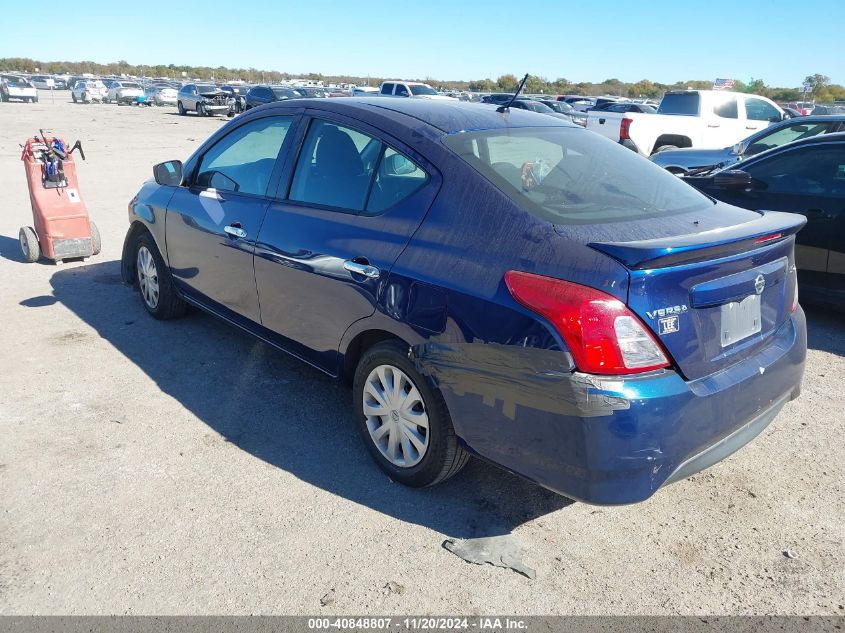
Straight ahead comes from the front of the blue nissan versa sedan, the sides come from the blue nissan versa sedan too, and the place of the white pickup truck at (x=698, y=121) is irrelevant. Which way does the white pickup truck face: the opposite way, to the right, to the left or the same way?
to the right

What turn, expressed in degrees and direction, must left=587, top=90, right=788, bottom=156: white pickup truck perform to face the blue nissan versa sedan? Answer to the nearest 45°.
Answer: approximately 135° to its right

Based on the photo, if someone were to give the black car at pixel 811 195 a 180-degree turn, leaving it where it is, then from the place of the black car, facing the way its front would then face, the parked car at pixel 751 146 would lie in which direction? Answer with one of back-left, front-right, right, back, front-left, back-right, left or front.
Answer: left

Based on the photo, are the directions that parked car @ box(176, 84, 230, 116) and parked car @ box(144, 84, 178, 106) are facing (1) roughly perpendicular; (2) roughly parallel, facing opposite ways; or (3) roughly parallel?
roughly parallel

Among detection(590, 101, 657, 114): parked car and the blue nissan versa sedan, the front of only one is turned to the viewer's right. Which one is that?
the parked car

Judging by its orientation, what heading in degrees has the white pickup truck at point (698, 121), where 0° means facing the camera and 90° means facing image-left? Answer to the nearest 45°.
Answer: approximately 225°

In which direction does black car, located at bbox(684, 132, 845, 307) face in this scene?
to the viewer's left

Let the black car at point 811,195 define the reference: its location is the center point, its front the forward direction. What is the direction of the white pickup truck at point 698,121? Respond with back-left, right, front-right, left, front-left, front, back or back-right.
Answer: right

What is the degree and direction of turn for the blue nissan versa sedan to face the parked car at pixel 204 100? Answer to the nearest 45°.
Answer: approximately 45° to its right

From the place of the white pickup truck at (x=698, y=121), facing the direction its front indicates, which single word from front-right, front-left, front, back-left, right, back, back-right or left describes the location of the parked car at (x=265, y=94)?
left

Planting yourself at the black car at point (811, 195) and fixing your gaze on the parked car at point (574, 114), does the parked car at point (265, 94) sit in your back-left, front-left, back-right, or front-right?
front-left

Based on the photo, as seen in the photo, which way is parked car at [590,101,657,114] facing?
to the viewer's right

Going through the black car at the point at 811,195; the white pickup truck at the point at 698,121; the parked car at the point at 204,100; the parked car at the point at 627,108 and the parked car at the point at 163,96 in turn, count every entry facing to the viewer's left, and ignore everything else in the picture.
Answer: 1

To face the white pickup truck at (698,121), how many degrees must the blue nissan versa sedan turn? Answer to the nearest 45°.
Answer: approximately 45° to its right

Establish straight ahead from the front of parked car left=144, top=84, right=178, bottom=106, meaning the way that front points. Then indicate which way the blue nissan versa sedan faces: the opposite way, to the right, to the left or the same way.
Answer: the opposite way
